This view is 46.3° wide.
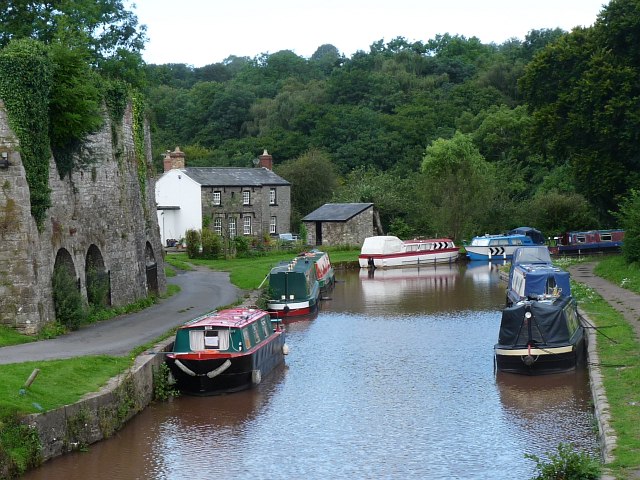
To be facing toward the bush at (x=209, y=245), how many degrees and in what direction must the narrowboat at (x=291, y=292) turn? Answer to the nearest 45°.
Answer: approximately 45° to its left

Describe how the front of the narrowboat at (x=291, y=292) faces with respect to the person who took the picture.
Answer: facing away from the viewer and to the right of the viewer
